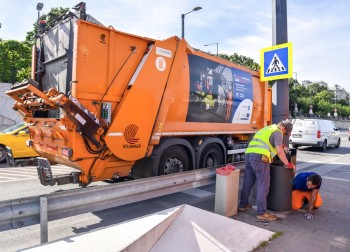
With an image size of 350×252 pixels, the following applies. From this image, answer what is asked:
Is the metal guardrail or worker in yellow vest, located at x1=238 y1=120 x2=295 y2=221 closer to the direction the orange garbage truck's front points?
the worker in yellow vest

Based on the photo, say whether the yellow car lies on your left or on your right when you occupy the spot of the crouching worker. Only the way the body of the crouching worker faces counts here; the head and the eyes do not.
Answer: on your right

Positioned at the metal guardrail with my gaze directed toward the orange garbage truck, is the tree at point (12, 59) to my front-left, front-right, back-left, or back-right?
front-left

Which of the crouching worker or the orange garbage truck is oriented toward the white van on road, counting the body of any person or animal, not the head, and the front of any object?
the orange garbage truck

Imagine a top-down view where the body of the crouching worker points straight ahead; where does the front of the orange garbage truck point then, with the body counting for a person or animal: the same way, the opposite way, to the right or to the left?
the opposite way

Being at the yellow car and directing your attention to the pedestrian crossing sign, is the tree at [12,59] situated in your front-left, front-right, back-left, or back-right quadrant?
back-left

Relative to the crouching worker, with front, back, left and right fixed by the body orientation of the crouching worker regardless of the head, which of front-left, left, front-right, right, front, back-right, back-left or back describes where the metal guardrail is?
front-right

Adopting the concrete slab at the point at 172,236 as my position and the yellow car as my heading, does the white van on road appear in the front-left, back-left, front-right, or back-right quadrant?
front-right

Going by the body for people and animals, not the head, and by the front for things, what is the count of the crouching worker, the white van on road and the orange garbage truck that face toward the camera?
1

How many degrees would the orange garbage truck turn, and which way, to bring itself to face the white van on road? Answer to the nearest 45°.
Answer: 0° — it already faces it

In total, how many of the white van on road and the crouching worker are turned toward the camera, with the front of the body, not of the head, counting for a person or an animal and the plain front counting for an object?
1

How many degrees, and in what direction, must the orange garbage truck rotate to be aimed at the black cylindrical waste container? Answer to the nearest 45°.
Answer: approximately 45° to its right
